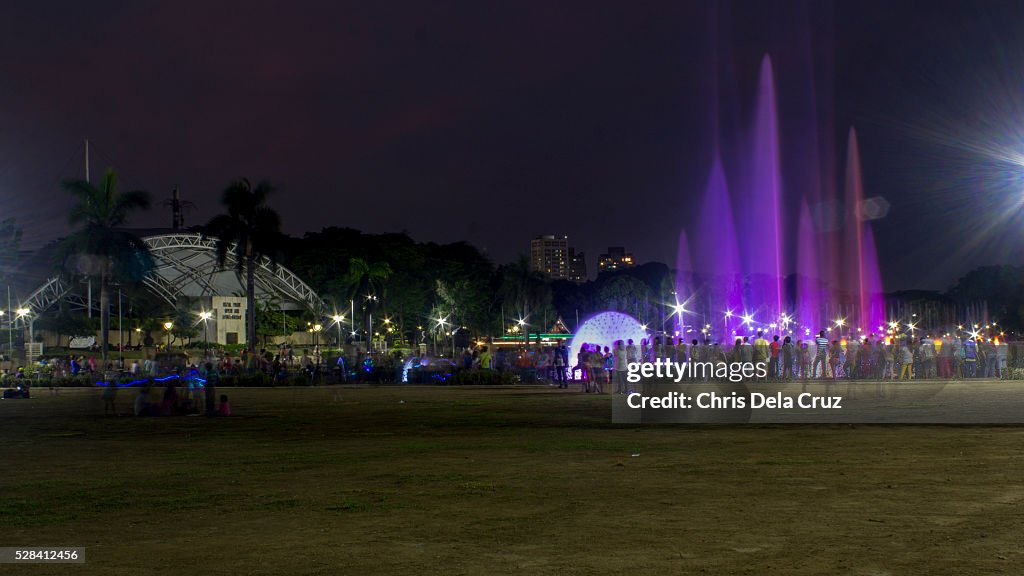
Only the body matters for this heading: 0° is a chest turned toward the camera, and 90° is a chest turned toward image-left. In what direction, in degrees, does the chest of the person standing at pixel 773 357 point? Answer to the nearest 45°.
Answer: approximately 180°

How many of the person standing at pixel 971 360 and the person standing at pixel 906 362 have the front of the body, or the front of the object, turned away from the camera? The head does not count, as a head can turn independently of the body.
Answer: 2

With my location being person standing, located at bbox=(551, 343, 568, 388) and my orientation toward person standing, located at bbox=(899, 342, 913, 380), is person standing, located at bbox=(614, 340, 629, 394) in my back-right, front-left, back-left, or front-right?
front-right

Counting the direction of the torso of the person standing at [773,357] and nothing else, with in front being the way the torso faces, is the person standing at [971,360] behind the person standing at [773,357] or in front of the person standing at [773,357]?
in front

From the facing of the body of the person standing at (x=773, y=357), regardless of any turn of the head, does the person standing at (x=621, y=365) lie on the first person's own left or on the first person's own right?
on the first person's own left

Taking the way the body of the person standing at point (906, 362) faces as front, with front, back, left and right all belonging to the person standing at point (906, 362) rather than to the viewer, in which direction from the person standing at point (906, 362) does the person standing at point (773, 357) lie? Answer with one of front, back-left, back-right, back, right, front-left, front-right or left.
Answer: back-left

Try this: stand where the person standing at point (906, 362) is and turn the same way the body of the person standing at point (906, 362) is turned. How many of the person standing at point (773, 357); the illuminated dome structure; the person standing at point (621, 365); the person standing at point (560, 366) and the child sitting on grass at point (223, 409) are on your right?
0

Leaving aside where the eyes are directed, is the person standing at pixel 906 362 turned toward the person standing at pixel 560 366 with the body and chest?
no

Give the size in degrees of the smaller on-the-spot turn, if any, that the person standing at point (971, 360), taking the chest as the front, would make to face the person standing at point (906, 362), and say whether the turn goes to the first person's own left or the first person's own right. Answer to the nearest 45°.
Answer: approximately 135° to the first person's own left

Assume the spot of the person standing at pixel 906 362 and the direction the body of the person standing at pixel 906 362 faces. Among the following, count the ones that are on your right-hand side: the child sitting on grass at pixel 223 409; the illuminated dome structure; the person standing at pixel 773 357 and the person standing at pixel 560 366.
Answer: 0

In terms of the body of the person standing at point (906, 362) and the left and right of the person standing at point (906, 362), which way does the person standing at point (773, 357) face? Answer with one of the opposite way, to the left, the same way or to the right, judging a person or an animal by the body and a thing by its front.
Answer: the same way

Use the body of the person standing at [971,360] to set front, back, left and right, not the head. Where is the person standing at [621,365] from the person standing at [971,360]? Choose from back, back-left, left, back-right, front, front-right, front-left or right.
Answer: back-left

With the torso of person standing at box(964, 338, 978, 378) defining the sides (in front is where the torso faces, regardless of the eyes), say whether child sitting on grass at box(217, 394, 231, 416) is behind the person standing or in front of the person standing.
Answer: behind

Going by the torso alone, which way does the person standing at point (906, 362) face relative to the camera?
away from the camera

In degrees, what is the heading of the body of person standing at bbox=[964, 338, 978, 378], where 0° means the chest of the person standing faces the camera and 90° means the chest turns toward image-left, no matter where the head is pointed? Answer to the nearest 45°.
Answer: approximately 180°

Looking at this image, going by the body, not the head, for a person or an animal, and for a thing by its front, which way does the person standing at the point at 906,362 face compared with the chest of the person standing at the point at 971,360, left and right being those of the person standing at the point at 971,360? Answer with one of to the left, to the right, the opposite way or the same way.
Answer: the same way

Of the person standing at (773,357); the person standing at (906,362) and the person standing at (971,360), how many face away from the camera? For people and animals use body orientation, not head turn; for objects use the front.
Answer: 3
